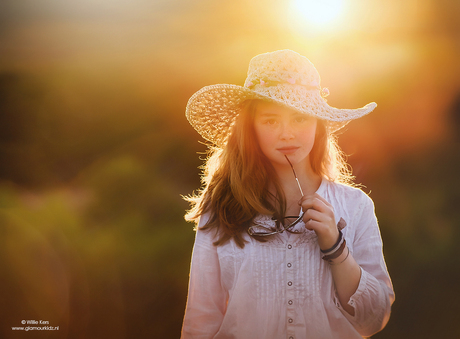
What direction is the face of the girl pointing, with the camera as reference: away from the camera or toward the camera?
toward the camera

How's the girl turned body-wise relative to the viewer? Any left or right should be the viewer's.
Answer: facing the viewer
